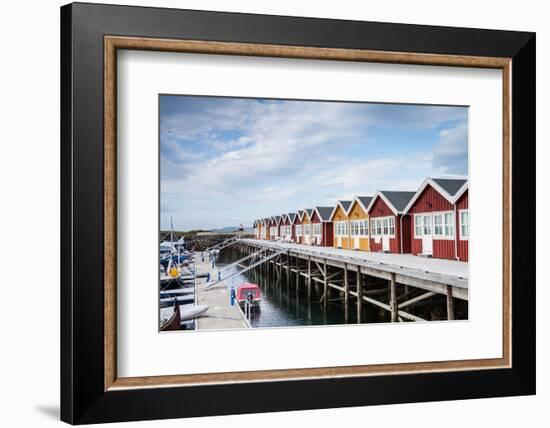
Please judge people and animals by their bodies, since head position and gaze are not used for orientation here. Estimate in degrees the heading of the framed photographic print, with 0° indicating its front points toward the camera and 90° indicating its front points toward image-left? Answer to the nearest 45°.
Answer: approximately 315°
